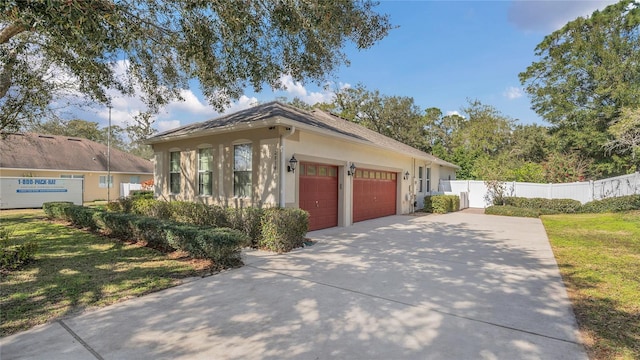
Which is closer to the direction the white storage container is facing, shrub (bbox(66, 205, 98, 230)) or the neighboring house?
the shrub
